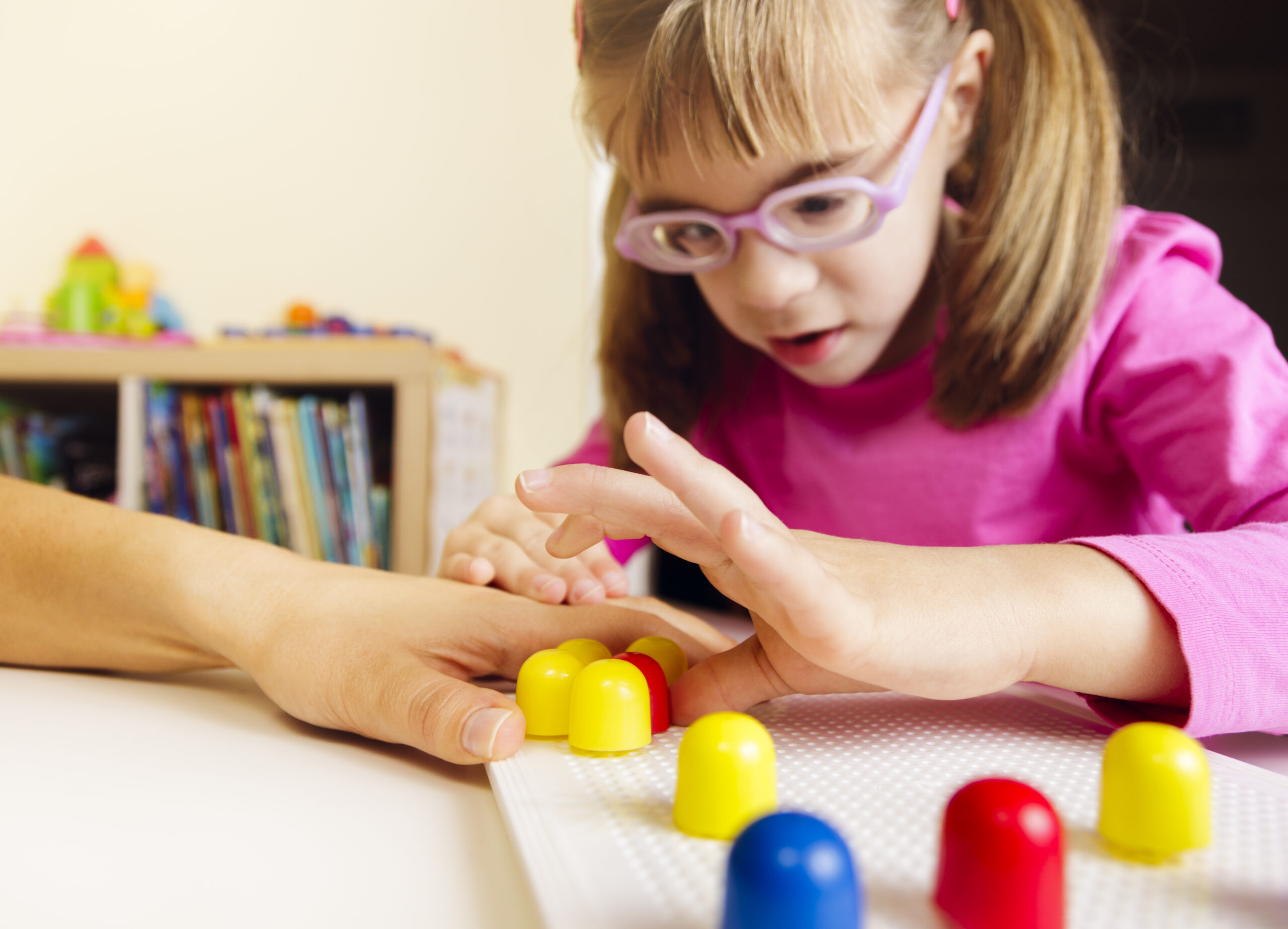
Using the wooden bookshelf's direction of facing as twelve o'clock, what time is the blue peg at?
The blue peg is roughly at 12 o'clock from the wooden bookshelf.

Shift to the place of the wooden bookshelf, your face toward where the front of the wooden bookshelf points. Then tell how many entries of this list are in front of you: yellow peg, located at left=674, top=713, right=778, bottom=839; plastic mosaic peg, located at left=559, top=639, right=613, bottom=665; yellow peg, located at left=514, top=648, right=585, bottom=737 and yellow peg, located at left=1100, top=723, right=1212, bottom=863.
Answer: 4

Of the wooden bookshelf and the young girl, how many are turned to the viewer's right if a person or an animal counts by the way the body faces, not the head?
0

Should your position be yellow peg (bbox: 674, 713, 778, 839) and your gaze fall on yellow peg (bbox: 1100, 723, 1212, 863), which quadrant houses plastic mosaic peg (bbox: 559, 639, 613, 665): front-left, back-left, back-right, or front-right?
back-left

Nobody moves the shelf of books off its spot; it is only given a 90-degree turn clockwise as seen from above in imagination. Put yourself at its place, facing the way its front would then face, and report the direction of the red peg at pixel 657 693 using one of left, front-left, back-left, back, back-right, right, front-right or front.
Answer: left

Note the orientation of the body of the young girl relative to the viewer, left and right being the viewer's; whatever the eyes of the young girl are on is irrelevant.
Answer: facing the viewer and to the left of the viewer

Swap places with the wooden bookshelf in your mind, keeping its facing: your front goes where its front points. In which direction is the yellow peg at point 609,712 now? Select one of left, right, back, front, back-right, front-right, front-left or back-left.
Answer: front

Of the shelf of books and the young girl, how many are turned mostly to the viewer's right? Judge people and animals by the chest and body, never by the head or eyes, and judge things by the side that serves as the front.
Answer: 0

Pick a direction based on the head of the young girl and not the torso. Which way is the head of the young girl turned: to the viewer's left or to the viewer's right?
to the viewer's left

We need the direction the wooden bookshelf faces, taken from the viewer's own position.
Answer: facing the viewer

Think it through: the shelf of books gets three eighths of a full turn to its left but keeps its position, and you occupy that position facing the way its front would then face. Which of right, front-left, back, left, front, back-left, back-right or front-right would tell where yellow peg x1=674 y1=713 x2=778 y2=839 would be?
back-right

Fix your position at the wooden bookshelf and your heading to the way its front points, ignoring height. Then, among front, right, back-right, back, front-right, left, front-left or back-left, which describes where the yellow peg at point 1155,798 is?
front

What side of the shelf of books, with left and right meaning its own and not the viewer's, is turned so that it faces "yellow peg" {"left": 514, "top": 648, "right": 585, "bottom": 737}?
front

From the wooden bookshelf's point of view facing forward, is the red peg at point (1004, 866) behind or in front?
in front

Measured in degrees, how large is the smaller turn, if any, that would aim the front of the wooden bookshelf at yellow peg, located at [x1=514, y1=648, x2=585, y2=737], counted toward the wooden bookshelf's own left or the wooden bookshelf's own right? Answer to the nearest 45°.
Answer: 0° — it already faces it

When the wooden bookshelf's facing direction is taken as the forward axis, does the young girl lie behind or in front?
in front

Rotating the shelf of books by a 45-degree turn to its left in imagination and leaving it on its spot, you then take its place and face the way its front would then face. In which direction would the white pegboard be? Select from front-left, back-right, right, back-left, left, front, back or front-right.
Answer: front-right
